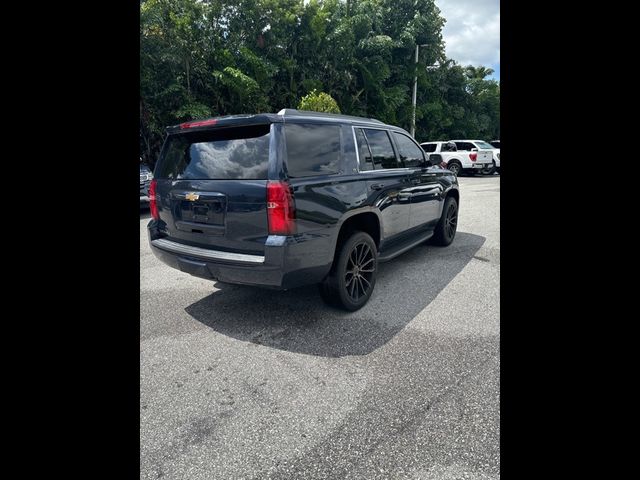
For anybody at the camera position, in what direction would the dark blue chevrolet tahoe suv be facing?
facing away from the viewer and to the right of the viewer

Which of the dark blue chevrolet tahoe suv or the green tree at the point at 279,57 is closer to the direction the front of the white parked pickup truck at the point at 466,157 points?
the green tree

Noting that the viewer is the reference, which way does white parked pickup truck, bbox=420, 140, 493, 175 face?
facing away from the viewer and to the left of the viewer

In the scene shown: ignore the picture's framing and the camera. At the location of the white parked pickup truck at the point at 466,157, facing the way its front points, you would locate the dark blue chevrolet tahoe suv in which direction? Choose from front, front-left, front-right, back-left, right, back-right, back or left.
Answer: back-left
